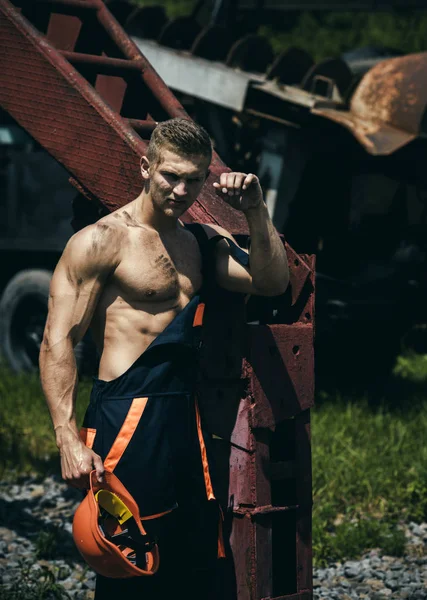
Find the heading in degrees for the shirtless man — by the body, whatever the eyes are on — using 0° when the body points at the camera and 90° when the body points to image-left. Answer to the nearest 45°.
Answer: approximately 315°

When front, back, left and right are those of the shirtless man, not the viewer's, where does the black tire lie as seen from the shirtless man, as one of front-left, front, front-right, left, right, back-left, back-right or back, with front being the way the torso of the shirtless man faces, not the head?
back-left
